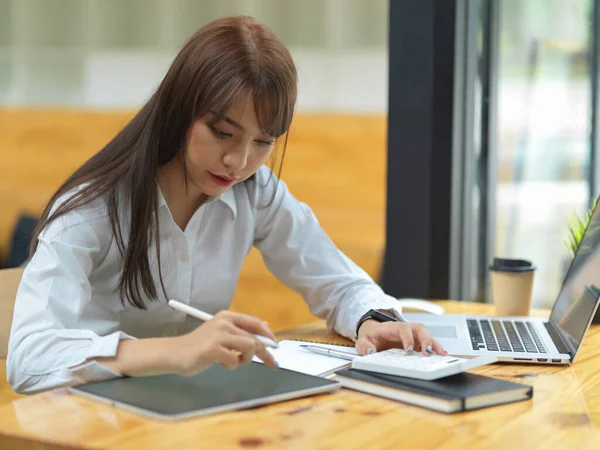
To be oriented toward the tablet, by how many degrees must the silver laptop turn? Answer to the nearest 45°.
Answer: approximately 45° to its left

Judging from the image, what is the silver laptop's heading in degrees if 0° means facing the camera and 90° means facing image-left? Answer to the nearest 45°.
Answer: approximately 90°

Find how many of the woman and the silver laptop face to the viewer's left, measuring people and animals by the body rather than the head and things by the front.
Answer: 1

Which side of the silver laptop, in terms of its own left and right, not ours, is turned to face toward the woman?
front
